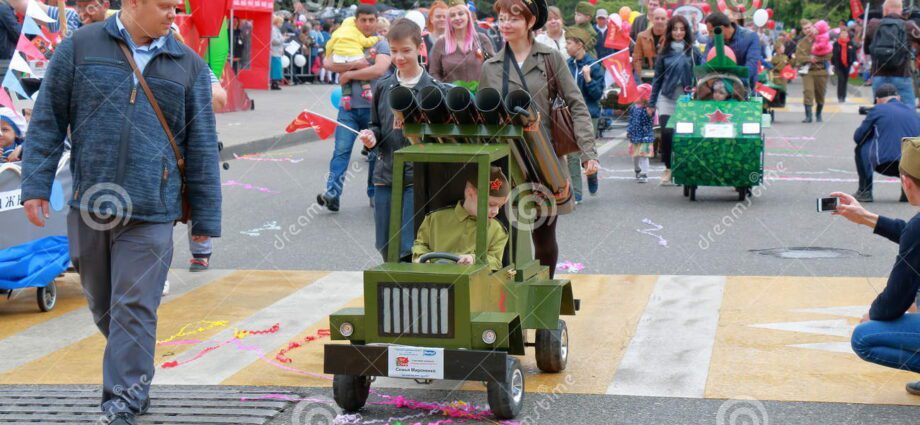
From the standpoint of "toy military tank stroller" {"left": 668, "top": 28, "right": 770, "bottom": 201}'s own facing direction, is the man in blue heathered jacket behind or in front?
in front

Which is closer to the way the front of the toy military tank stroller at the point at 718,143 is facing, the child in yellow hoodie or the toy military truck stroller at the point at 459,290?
the toy military truck stroller

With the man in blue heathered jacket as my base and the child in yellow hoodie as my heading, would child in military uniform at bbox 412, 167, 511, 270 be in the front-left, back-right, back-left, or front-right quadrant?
front-right

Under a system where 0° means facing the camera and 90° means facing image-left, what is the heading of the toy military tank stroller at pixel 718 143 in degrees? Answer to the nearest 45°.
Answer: approximately 0°

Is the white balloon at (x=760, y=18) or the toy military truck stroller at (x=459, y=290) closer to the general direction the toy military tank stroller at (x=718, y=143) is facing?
the toy military truck stroller

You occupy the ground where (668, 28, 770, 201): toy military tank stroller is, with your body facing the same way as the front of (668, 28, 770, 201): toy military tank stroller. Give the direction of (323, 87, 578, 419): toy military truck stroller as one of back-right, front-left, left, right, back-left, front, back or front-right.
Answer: front

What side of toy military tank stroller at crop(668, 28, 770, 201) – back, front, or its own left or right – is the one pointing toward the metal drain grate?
front

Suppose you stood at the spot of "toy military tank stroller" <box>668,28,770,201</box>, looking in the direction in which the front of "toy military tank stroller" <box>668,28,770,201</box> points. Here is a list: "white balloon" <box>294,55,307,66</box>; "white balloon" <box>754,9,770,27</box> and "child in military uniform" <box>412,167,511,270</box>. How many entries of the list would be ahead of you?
1

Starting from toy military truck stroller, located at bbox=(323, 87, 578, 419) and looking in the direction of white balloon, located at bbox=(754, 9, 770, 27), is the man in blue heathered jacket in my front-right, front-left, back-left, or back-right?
back-left

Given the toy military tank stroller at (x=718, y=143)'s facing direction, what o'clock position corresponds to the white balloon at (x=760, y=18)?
The white balloon is roughly at 6 o'clock from the toy military tank stroller.

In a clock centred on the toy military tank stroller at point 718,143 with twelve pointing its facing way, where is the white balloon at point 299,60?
The white balloon is roughly at 5 o'clock from the toy military tank stroller.

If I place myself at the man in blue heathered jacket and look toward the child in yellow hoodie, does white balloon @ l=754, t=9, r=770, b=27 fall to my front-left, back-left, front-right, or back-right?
front-right

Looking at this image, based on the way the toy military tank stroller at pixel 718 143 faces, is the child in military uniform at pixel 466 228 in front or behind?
in front

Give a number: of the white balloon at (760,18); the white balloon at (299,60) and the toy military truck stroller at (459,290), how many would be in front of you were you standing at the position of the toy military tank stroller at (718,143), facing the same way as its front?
1

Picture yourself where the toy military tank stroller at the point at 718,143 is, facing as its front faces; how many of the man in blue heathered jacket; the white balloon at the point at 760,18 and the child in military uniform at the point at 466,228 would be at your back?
1
